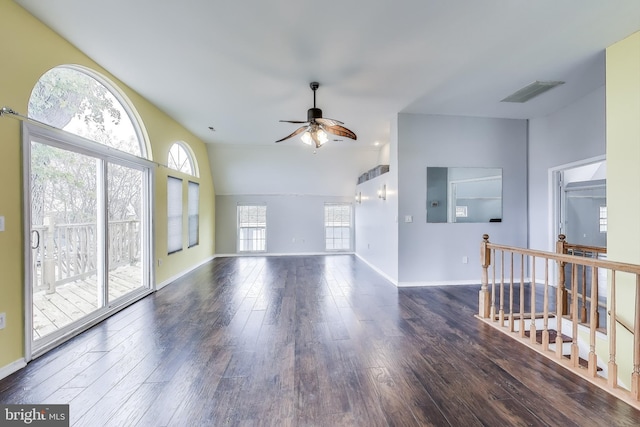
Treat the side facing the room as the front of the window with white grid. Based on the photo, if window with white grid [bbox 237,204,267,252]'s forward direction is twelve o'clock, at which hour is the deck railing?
The deck railing is roughly at 1 o'clock from the window with white grid.

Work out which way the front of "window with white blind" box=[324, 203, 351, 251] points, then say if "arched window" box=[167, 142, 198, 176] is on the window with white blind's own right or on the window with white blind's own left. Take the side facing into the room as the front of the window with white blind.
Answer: on the window with white blind's own right

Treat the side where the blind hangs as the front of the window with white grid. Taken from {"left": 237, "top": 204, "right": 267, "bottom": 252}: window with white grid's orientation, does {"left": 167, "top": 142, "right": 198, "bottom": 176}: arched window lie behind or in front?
in front

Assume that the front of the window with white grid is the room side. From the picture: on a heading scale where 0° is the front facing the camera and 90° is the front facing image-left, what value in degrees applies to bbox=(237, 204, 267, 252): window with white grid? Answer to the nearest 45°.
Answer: approximately 0°

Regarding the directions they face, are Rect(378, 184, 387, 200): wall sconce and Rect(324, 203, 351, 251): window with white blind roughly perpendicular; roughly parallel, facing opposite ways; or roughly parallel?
roughly perpendicular

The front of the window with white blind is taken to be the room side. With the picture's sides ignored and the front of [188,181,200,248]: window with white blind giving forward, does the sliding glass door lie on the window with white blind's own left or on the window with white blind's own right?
on the window with white blind's own right

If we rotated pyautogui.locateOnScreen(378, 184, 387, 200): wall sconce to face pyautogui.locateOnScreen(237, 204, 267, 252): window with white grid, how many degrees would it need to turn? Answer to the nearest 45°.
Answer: approximately 45° to its right

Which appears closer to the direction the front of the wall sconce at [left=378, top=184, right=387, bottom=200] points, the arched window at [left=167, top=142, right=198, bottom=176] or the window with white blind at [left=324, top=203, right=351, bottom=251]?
the arched window

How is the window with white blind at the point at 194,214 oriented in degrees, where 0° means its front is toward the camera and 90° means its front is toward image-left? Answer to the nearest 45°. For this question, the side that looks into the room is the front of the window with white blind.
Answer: approximately 270°

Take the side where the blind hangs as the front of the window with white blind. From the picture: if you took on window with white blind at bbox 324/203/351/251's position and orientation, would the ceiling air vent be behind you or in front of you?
in front

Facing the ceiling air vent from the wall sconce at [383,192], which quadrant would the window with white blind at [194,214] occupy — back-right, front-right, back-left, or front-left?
back-right

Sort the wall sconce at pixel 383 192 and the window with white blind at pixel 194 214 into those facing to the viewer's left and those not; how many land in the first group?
1

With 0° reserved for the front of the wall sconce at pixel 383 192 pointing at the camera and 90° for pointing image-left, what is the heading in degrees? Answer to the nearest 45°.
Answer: approximately 90°
